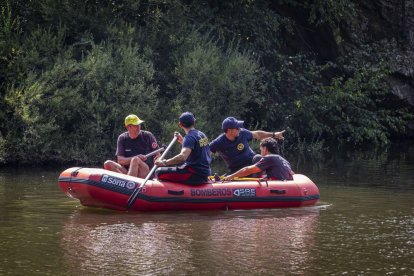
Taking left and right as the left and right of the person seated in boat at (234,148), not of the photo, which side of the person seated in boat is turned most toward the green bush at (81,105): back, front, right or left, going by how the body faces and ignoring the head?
back

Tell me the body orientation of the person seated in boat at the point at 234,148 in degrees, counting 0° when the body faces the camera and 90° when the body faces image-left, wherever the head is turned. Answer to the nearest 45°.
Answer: approximately 315°

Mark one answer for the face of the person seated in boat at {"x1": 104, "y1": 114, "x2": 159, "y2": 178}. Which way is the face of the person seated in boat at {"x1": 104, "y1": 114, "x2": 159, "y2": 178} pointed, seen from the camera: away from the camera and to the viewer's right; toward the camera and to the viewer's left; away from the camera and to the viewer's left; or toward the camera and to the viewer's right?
toward the camera and to the viewer's right
